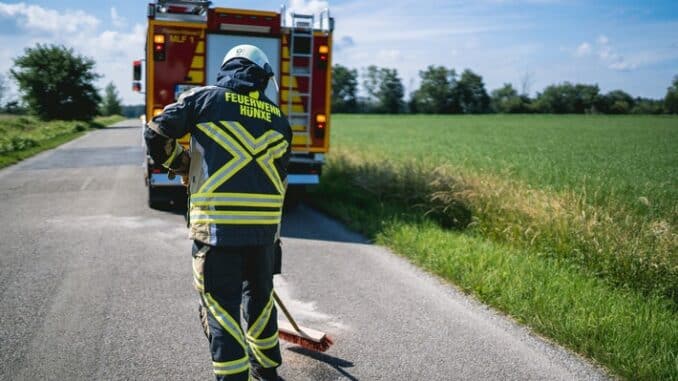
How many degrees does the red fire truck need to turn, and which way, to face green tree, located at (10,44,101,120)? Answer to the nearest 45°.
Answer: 0° — it already faces it

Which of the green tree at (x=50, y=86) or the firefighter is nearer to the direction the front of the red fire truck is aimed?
the green tree

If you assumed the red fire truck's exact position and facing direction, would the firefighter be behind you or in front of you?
behind

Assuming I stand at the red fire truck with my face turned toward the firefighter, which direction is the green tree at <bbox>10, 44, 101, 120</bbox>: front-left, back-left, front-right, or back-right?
back-right

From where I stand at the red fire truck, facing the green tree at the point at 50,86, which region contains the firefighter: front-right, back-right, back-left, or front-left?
back-left

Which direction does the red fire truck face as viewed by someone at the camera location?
facing away from the viewer
